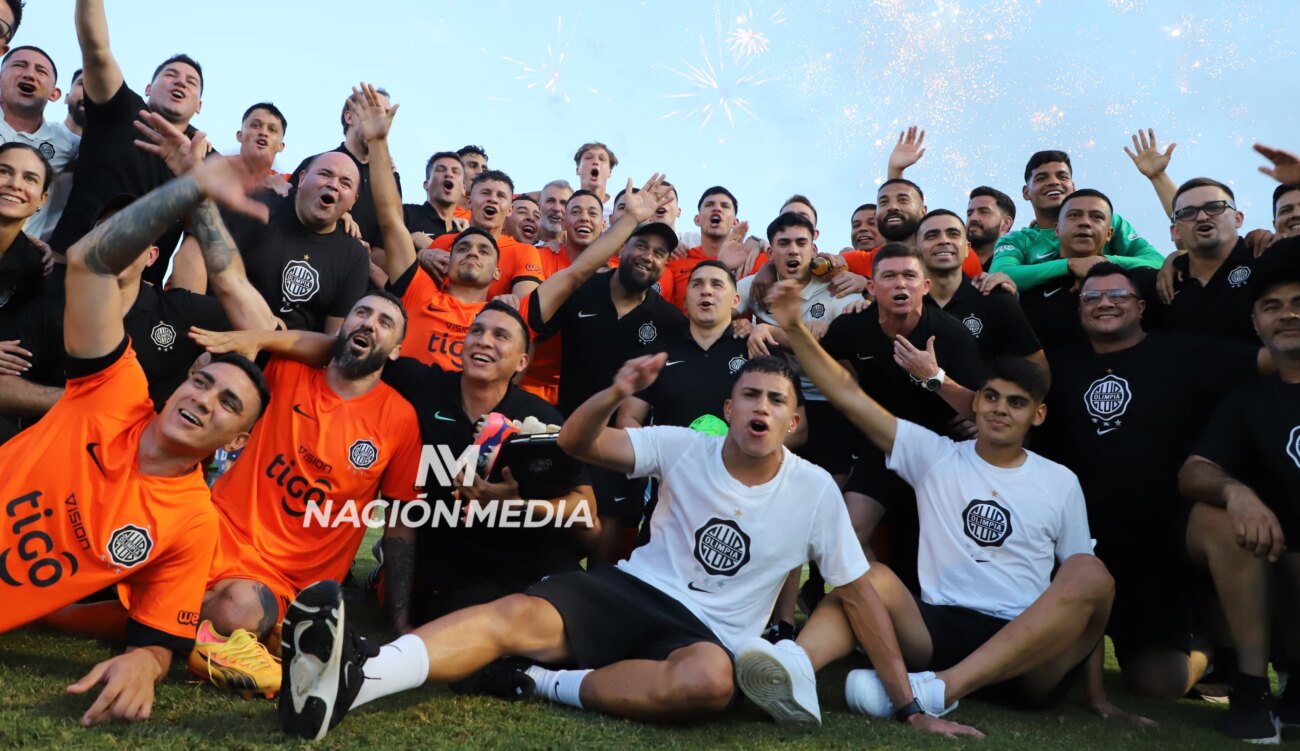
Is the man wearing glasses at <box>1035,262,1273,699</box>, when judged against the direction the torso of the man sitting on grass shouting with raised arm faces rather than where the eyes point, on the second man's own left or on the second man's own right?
on the second man's own left

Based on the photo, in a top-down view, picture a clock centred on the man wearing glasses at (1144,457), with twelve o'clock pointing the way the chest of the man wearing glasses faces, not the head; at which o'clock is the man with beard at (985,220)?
The man with beard is roughly at 5 o'clock from the man wearing glasses.

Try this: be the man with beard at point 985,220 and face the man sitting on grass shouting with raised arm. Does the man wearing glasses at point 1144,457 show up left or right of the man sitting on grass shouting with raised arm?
left

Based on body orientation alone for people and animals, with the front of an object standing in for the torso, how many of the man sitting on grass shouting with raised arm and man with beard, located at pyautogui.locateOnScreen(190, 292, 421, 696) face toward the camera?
2

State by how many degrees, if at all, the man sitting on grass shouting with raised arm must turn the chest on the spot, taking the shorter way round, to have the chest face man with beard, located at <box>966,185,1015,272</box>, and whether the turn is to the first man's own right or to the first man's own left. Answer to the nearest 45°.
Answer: approximately 135° to the first man's own left

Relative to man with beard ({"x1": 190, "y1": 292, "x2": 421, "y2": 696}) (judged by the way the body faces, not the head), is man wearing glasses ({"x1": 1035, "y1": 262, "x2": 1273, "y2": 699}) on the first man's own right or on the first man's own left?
on the first man's own left

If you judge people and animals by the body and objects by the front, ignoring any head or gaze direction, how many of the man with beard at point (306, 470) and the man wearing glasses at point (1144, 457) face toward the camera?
2

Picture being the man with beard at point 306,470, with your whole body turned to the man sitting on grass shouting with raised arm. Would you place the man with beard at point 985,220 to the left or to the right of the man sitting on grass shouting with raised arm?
left

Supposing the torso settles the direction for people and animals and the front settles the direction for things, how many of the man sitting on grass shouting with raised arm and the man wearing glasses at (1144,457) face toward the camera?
2

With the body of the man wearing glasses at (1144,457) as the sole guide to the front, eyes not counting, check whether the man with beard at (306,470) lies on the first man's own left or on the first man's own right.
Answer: on the first man's own right

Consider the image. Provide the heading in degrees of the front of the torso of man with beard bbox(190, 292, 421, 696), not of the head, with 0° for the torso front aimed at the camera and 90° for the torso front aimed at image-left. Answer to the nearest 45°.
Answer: approximately 0°
